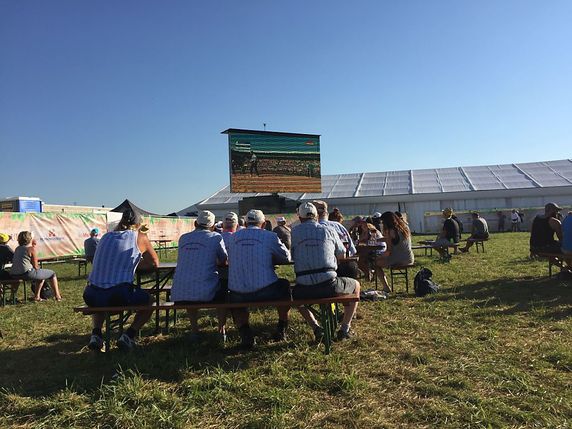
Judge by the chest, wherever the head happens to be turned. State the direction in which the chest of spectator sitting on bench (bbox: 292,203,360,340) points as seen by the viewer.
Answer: away from the camera

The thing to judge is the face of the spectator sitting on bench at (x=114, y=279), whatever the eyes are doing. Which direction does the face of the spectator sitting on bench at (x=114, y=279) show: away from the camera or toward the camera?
away from the camera

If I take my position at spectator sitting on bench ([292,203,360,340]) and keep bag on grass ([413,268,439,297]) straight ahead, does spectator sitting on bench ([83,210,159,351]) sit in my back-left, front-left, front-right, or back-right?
back-left

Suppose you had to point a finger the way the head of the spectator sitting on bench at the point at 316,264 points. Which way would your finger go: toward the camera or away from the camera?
away from the camera

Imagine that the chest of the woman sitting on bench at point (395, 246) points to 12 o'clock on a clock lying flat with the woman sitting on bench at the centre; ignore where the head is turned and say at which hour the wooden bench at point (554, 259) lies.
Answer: The wooden bench is roughly at 5 o'clock from the woman sitting on bench.

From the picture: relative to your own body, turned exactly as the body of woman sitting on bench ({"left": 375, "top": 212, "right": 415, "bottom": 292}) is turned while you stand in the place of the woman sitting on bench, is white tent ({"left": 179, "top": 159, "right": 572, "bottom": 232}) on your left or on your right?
on your right

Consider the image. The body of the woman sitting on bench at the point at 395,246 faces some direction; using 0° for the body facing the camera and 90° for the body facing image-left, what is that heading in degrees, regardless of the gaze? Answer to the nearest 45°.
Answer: approximately 90°

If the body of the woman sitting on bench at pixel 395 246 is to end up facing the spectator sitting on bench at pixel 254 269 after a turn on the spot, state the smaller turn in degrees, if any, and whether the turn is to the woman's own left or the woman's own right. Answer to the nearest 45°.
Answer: approximately 90° to the woman's own left

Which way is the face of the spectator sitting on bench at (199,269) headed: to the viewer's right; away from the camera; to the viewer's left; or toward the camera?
away from the camera
